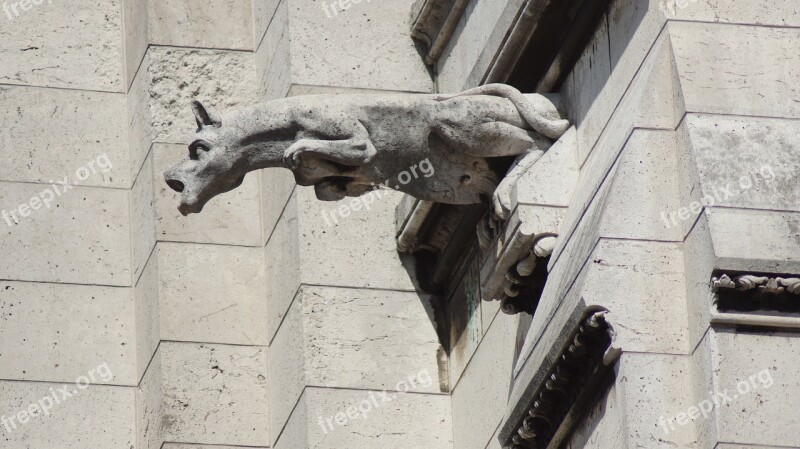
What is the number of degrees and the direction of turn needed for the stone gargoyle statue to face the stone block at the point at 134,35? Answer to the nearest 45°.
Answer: approximately 45° to its right

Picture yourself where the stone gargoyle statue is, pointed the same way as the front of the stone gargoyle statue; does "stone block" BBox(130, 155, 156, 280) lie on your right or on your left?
on your right

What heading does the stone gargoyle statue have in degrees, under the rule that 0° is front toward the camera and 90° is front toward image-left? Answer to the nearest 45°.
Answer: approximately 90°

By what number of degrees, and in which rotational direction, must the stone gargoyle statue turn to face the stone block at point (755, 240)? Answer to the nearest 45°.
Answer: approximately 135° to its left
